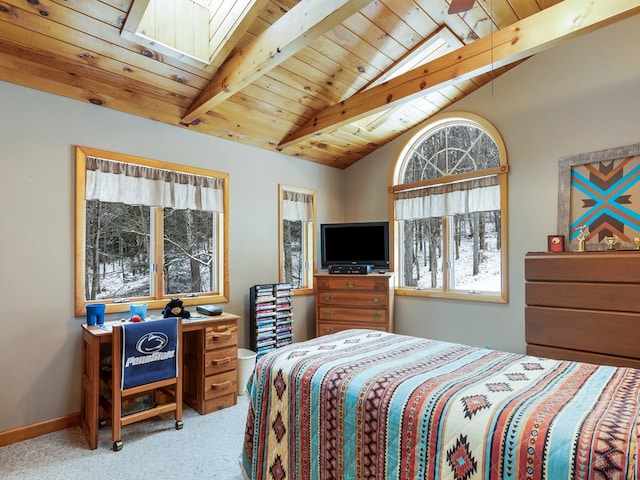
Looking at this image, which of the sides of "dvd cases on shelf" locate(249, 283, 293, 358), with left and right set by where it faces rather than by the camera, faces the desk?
right

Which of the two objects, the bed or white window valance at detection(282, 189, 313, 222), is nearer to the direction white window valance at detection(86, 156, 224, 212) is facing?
the bed

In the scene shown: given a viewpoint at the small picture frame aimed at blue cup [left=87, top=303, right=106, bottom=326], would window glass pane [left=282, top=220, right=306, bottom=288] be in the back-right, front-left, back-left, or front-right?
front-right

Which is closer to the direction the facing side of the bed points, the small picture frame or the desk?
the desk

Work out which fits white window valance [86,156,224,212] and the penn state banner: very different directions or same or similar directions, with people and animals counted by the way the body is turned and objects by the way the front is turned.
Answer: same or similar directions

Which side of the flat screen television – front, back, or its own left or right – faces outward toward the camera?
front

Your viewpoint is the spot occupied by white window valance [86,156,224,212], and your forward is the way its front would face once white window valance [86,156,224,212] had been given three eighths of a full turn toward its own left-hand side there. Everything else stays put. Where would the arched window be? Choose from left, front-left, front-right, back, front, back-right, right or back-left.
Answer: right

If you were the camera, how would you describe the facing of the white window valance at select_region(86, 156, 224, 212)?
facing the viewer and to the right of the viewer

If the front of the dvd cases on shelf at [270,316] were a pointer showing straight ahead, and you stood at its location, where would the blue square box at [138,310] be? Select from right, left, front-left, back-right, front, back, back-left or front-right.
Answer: right
